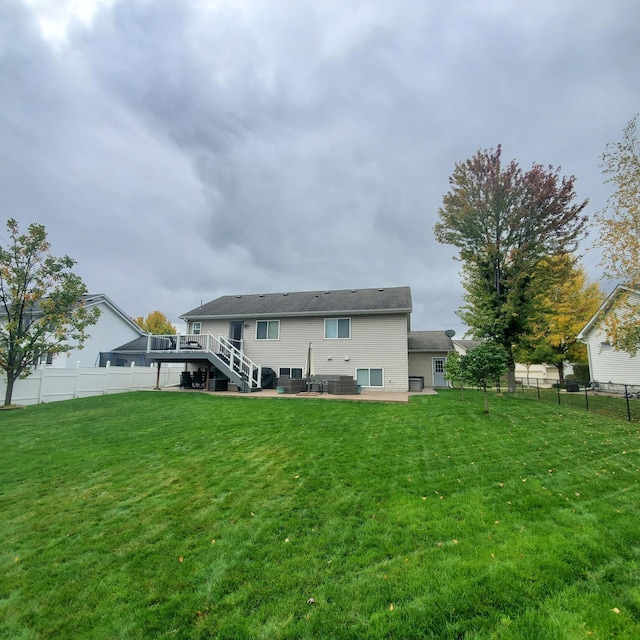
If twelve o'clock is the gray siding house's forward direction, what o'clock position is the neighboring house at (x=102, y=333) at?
The neighboring house is roughly at 10 o'clock from the gray siding house.

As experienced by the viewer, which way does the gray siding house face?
facing away from the viewer

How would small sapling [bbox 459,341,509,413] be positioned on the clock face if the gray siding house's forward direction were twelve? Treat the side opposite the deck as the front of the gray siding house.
The small sapling is roughly at 5 o'clock from the gray siding house.

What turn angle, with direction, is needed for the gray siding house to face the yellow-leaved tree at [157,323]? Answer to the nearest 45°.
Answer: approximately 45° to its left

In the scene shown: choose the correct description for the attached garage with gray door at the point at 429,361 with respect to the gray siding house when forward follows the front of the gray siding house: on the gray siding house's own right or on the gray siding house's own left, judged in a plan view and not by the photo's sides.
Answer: on the gray siding house's own right

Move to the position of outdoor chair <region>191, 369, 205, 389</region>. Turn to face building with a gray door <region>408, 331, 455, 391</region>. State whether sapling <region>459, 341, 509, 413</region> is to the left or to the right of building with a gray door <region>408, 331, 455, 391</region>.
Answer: right

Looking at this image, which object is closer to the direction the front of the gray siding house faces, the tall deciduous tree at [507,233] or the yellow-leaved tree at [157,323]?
the yellow-leaved tree

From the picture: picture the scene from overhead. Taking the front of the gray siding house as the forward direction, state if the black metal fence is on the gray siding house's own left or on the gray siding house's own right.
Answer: on the gray siding house's own right

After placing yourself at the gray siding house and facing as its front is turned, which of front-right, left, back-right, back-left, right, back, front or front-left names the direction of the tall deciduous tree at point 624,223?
back-right

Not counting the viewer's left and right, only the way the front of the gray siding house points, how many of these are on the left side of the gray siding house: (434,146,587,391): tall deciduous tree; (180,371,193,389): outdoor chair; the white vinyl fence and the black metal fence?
2

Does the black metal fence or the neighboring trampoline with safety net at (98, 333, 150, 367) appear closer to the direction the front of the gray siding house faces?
the neighboring trampoline with safety net

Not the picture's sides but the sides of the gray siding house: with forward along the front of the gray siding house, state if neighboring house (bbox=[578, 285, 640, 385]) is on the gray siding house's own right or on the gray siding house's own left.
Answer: on the gray siding house's own right
